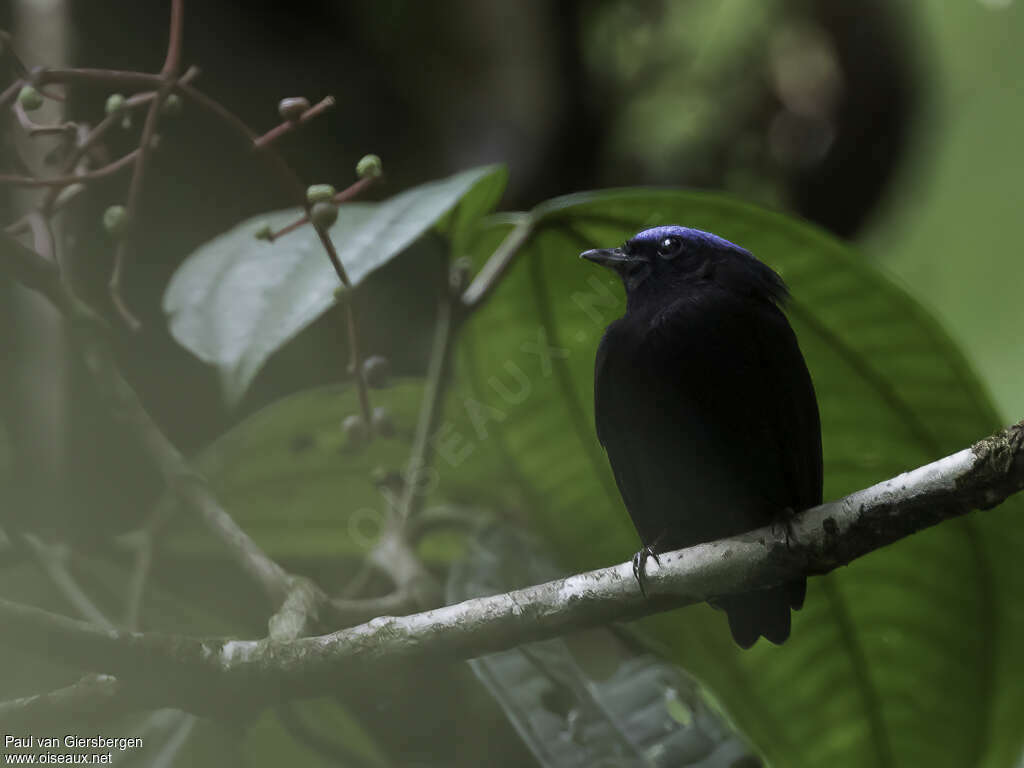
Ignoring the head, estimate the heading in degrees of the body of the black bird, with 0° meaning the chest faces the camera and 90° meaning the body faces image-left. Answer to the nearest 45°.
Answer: approximately 45°
